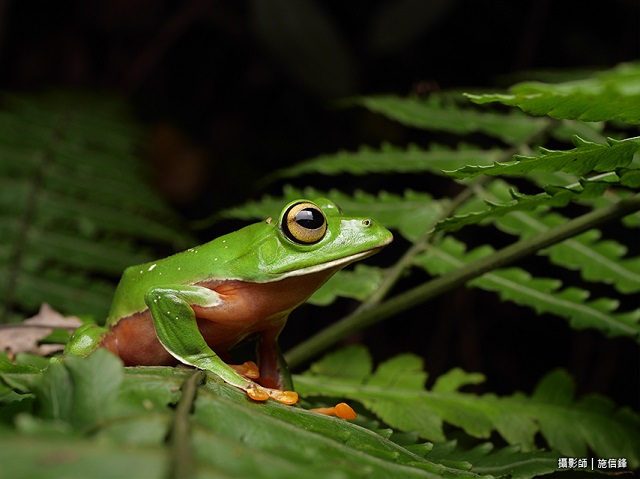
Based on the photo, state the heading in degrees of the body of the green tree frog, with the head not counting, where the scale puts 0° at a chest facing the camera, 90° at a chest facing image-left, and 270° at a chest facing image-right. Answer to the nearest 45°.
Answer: approximately 270°

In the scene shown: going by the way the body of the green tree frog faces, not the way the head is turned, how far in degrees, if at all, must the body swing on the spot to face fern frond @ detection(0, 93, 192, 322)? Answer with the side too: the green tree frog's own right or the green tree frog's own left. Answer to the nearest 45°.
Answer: approximately 135° to the green tree frog's own left

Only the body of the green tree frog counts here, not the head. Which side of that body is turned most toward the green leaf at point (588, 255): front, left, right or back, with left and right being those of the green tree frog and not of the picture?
front

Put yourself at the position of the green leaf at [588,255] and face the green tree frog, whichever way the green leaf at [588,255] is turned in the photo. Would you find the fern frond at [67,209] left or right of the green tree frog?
right
